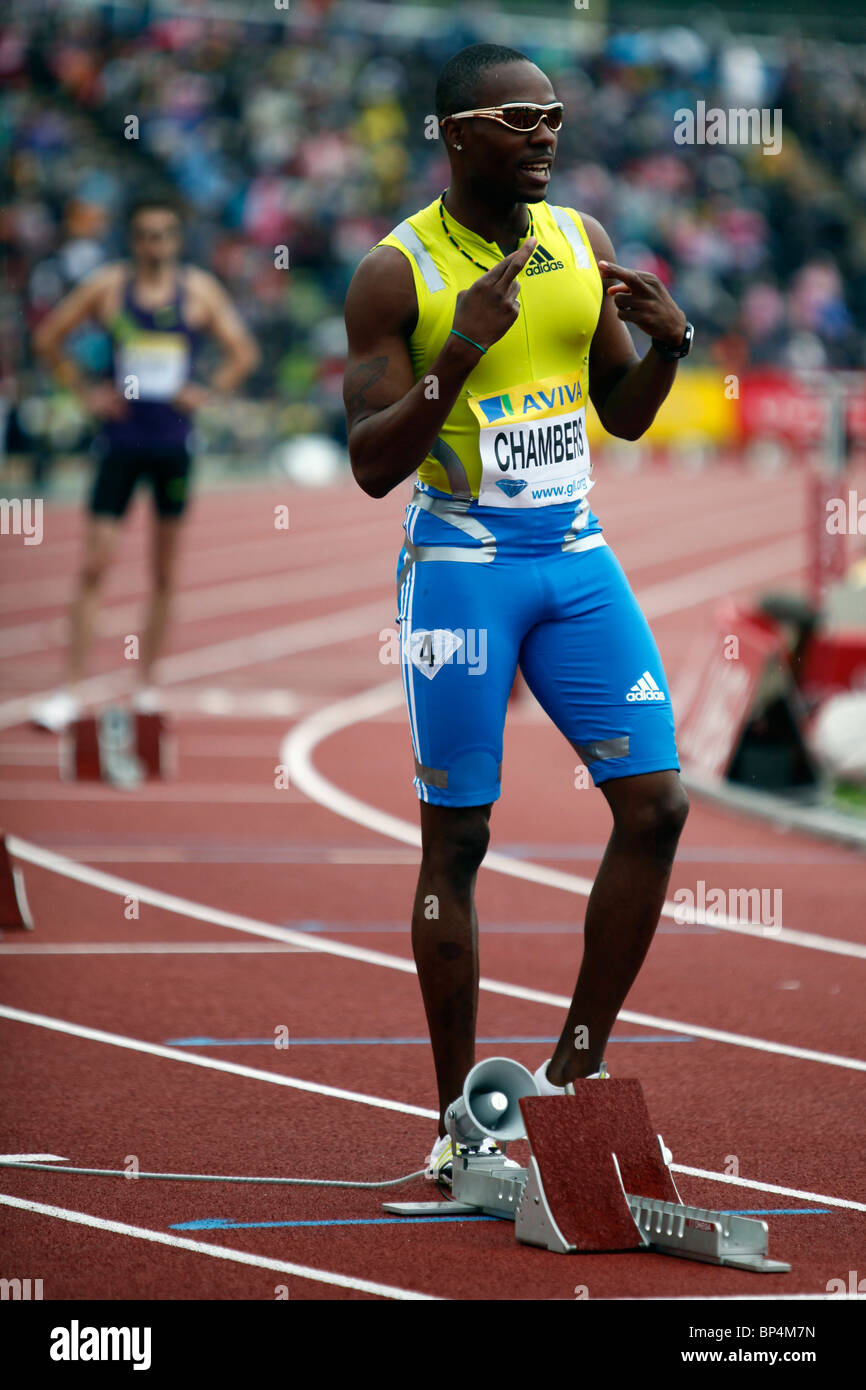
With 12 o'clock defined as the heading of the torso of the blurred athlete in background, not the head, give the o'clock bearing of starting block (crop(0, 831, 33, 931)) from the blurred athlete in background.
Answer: The starting block is roughly at 12 o'clock from the blurred athlete in background.

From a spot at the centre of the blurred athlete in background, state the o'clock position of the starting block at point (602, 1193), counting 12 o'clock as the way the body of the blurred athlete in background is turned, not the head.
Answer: The starting block is roughly at 12 o'clock from the blurred athlete in background.

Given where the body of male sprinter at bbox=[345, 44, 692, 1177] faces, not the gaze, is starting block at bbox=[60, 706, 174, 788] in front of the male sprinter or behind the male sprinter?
behind

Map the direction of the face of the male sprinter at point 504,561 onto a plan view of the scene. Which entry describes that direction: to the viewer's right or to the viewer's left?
to the viewer's right

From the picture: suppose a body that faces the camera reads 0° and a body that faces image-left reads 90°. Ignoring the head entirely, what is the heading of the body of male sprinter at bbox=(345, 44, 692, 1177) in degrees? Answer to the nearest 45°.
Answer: approximately 315°
